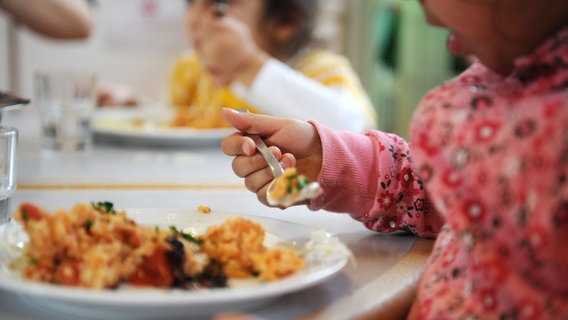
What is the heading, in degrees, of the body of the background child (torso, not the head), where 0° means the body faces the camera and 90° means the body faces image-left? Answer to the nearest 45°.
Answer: approximately 45°

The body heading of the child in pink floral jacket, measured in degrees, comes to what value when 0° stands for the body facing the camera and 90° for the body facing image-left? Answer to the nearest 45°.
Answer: approximately 90°
